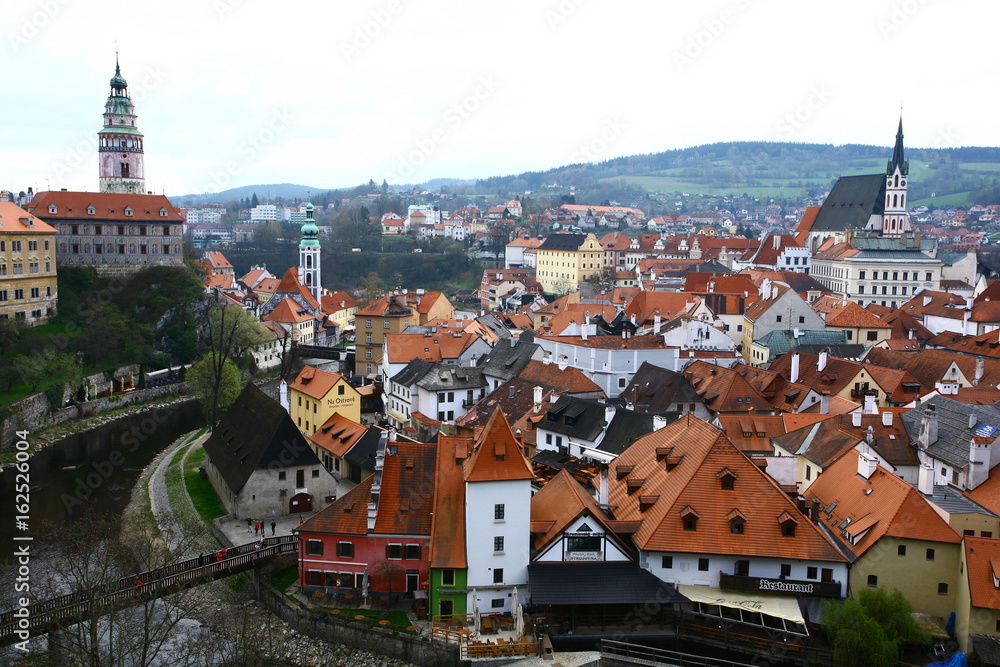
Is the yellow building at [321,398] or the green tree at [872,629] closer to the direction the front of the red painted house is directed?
the green tree

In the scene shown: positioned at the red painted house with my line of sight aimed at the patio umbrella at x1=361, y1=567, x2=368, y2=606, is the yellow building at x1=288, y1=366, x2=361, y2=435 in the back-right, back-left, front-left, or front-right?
back-right

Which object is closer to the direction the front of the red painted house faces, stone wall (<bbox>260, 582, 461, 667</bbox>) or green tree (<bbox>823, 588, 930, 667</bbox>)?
the stone wall

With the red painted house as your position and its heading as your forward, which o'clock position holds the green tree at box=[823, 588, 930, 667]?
The green tree is roughly at 10 o'clock from the red painted house.

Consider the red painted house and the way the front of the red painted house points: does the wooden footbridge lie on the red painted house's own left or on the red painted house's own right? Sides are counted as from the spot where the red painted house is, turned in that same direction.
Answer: on the red painted house's own right

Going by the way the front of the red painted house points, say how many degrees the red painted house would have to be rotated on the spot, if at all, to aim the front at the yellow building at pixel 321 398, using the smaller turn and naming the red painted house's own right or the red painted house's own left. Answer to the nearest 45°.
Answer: approximately 180°

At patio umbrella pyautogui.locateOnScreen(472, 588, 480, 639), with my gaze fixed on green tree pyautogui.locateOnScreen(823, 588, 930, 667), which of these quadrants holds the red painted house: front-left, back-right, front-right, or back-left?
back-left

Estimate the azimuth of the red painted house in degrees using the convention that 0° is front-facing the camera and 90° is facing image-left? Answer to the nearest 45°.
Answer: approximately 0°

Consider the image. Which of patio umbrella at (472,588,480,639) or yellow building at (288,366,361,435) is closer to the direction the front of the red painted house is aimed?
the patio umbrella

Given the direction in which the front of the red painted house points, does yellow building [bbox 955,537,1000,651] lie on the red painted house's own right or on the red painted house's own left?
on the red painted house's own left

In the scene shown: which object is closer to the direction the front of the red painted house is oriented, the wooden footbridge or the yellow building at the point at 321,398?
the wooden footbridge

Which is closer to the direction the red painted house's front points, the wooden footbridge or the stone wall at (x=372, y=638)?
the stone wall

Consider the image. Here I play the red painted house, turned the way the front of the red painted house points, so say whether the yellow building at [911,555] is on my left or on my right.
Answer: on my left
